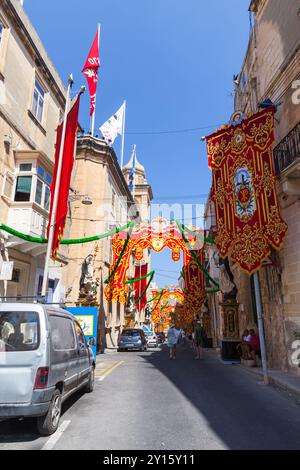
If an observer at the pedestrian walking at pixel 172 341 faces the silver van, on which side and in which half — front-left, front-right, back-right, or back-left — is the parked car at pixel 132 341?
back-right

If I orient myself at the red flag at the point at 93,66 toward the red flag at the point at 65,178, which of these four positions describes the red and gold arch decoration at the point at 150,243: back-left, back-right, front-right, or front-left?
back-left

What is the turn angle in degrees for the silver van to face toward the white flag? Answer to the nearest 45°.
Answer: approximately 45° to its left

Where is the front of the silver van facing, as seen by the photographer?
facing away from the viewer and to the right of the viewer
